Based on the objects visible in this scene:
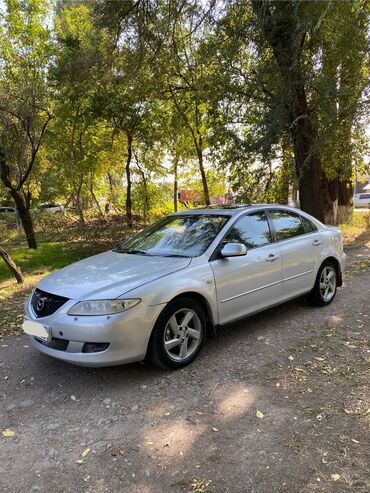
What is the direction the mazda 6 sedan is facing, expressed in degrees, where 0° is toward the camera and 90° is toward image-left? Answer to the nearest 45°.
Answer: approximately 45°

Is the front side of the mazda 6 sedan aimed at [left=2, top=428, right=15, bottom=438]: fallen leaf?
yes

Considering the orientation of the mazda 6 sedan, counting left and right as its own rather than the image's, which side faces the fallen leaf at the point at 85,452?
front

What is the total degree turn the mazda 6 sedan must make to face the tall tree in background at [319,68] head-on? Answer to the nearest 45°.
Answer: approximately 180°

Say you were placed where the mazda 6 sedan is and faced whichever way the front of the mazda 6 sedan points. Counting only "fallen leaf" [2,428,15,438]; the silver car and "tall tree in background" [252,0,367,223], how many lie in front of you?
1

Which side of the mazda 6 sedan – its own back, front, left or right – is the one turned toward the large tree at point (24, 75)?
right

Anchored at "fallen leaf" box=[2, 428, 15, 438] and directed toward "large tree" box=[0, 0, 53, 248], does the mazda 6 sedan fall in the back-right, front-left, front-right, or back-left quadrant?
front-right

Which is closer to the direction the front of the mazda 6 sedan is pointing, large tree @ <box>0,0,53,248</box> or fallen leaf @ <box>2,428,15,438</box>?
the fallen leaf
